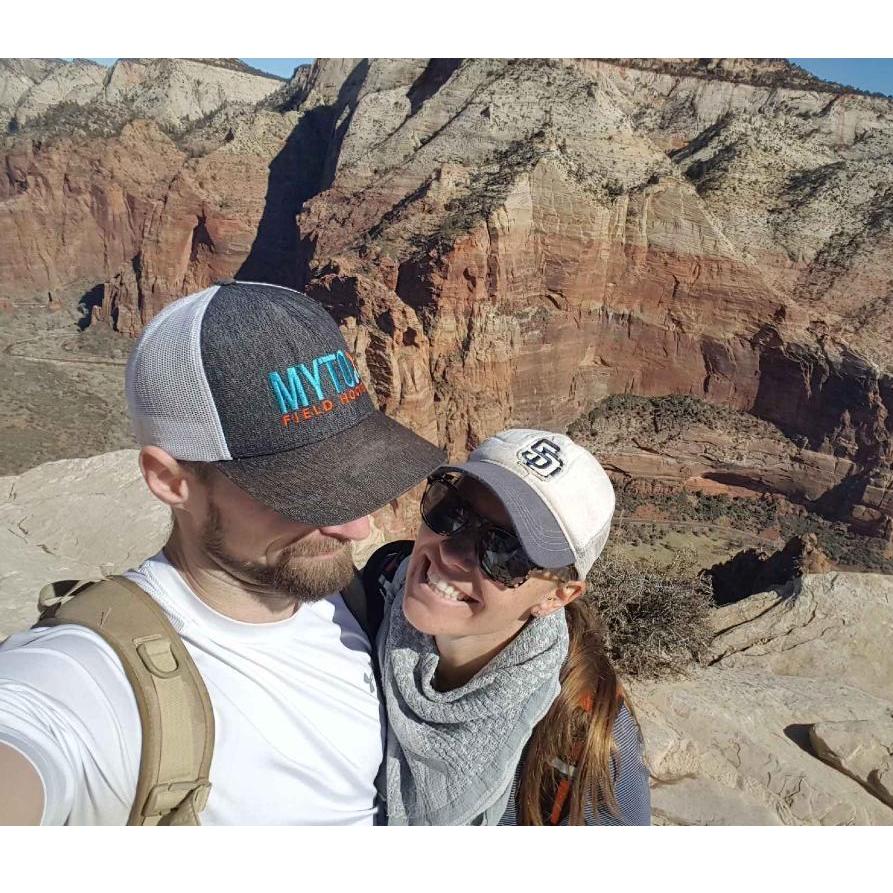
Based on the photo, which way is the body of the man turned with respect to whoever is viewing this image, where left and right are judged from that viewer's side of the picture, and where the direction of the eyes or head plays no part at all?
facing the viewer and to the right of the viewer

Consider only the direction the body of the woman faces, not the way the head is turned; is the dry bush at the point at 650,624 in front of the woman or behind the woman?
behind

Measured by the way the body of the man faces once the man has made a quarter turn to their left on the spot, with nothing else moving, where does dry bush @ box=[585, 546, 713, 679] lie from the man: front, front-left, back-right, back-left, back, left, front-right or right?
front

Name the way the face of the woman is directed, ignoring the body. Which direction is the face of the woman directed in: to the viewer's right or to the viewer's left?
to the viewer's left

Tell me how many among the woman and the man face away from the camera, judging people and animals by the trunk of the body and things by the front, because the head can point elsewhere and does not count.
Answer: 0

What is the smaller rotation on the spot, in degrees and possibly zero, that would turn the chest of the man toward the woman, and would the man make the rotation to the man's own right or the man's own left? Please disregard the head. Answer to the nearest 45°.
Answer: approximately 45° to the man's own left

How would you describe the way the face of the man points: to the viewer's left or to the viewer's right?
to the viewer's right

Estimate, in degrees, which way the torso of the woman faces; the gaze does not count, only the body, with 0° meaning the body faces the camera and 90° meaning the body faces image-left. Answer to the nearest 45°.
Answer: approximately 45°
